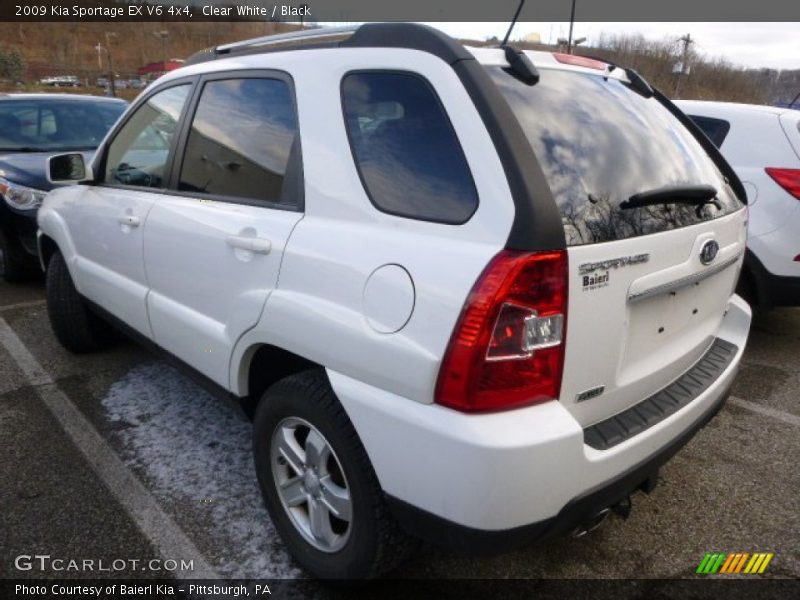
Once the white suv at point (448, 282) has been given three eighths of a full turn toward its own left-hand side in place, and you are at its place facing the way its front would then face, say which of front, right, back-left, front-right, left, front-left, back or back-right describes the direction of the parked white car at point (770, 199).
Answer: back-left

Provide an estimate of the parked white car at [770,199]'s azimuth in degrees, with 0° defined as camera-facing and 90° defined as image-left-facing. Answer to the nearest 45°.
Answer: approximately 135°

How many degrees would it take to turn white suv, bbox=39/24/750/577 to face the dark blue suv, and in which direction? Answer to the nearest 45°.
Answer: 0° — it already faces it

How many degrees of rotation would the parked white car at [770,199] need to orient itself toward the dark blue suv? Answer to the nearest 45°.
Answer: approximately 45° to its left
